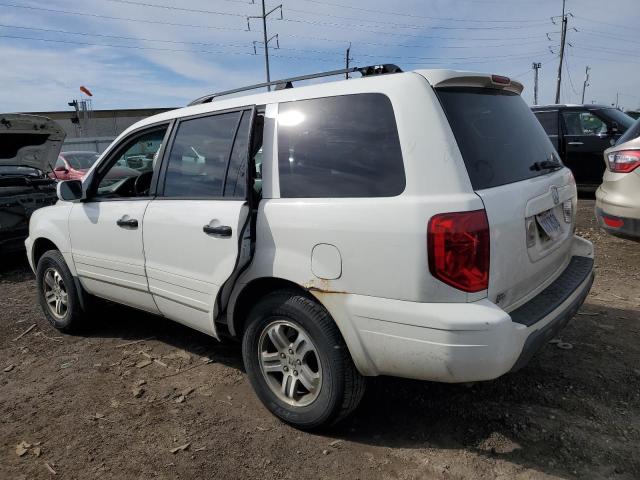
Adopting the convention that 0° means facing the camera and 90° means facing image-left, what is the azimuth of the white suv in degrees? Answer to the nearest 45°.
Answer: approximately 135°

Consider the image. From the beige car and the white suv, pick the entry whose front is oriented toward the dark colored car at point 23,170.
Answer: the white suv

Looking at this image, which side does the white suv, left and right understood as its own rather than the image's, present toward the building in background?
front

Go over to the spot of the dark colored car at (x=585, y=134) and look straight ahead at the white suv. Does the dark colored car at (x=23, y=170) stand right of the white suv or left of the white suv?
right

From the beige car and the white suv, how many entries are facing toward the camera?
0

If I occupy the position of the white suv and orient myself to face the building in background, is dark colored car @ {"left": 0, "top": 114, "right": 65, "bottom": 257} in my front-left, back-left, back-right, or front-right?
front-left

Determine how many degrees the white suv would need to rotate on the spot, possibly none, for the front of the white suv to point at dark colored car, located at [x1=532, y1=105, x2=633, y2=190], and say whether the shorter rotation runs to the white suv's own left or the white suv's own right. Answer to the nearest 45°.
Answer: approximately 90° to the white suv's own right

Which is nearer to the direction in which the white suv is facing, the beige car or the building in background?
the building in background

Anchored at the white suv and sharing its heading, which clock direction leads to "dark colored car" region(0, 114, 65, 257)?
The dark colored car is roughly at 12 o'clock from the white suv.

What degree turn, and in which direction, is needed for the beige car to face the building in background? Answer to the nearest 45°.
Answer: approximately 90° to its left

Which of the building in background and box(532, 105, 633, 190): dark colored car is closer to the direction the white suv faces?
the building in background

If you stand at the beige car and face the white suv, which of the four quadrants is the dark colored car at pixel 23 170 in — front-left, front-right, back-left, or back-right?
front-right

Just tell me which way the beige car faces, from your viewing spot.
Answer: facing away from the viewer and to the right of the viewer

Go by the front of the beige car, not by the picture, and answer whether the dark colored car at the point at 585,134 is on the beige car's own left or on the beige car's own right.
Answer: on the beige car's own left

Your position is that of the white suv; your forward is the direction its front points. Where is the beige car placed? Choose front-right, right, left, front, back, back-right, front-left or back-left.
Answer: right
